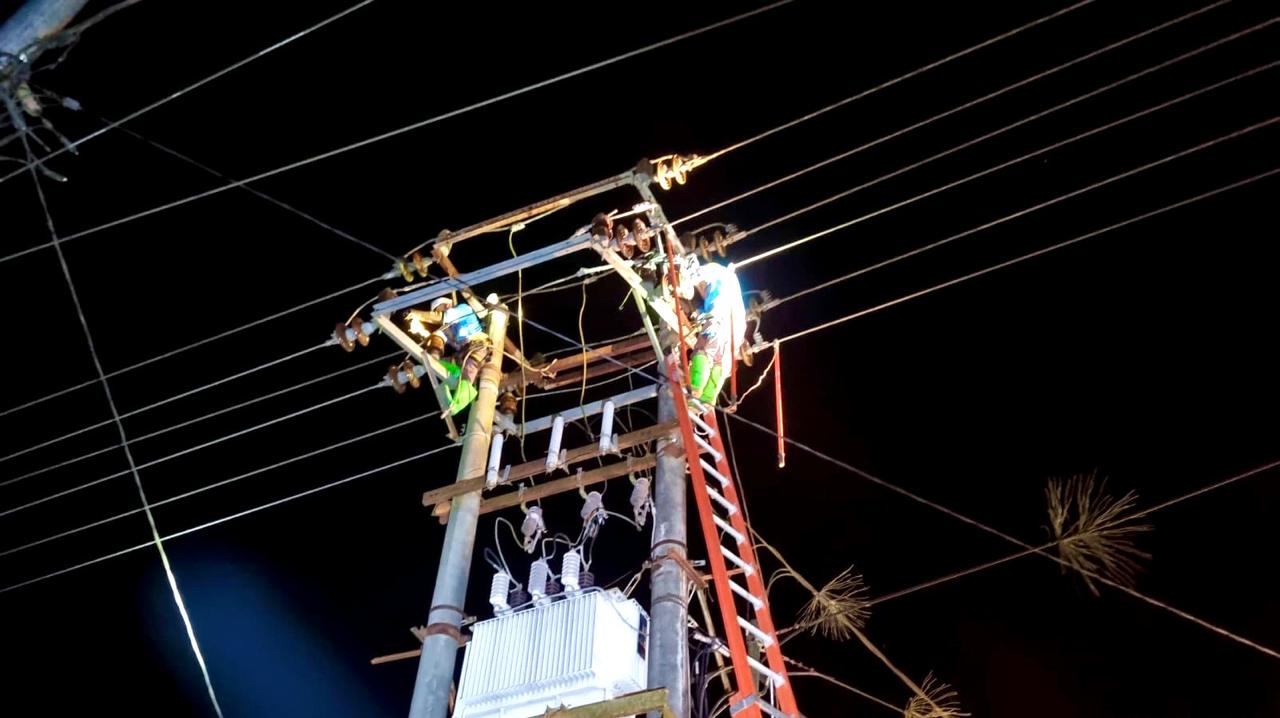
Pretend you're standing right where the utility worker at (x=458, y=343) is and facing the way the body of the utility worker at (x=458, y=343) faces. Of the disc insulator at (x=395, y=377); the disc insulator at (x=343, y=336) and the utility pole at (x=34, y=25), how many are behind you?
0

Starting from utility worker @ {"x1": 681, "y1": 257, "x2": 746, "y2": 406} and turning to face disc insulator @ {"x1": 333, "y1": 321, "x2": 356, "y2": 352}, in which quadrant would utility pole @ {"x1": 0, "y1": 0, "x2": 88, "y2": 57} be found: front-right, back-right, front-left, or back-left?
front-left
